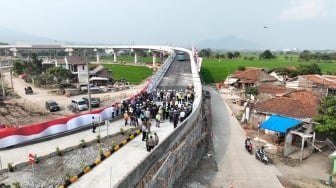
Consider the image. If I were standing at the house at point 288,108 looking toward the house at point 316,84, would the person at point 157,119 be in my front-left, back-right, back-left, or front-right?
back-left

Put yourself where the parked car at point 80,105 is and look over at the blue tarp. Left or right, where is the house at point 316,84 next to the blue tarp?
left

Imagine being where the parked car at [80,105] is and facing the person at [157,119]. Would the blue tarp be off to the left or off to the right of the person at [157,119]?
left

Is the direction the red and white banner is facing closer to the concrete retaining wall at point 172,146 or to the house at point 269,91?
the concrete retaining wall
